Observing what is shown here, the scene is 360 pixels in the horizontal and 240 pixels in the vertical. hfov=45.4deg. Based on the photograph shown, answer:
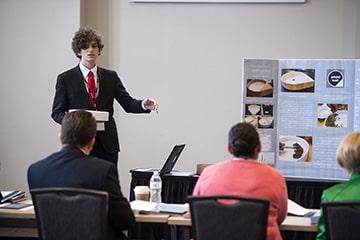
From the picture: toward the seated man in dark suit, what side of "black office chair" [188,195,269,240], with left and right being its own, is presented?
left

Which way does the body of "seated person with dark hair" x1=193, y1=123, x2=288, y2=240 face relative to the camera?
away from the camera

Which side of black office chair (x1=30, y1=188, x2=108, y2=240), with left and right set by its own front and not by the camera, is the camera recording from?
back

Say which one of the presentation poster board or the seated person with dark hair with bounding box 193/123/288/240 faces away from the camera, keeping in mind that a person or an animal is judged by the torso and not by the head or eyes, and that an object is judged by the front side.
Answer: the seated person with dark hair

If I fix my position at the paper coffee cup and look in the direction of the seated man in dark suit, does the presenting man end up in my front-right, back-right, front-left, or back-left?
back-right

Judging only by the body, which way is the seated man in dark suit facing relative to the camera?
away from the camera

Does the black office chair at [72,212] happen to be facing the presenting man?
yes

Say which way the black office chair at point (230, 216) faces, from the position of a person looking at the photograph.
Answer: facing away from the viewer

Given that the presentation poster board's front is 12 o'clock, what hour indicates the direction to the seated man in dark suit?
The seated man in dark suit is roughly at 1 o'clock from the presentation poster board.

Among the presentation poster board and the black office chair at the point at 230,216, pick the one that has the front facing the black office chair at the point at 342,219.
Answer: the presentation poster board

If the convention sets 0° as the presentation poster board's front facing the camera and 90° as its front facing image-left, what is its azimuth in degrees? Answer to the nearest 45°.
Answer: approximately 0°

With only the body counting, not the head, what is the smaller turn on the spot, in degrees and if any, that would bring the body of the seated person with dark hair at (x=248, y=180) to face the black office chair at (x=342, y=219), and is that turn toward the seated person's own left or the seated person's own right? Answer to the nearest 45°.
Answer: approximately 90° to the seated person's own right

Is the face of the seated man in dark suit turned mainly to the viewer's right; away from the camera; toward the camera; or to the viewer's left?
away from the camera

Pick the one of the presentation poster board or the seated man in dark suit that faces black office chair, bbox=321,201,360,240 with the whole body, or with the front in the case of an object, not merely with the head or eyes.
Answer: the presentation poster board

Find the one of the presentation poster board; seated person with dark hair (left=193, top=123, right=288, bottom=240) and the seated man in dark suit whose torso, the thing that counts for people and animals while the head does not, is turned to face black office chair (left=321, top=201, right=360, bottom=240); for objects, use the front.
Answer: the presentation poster board
